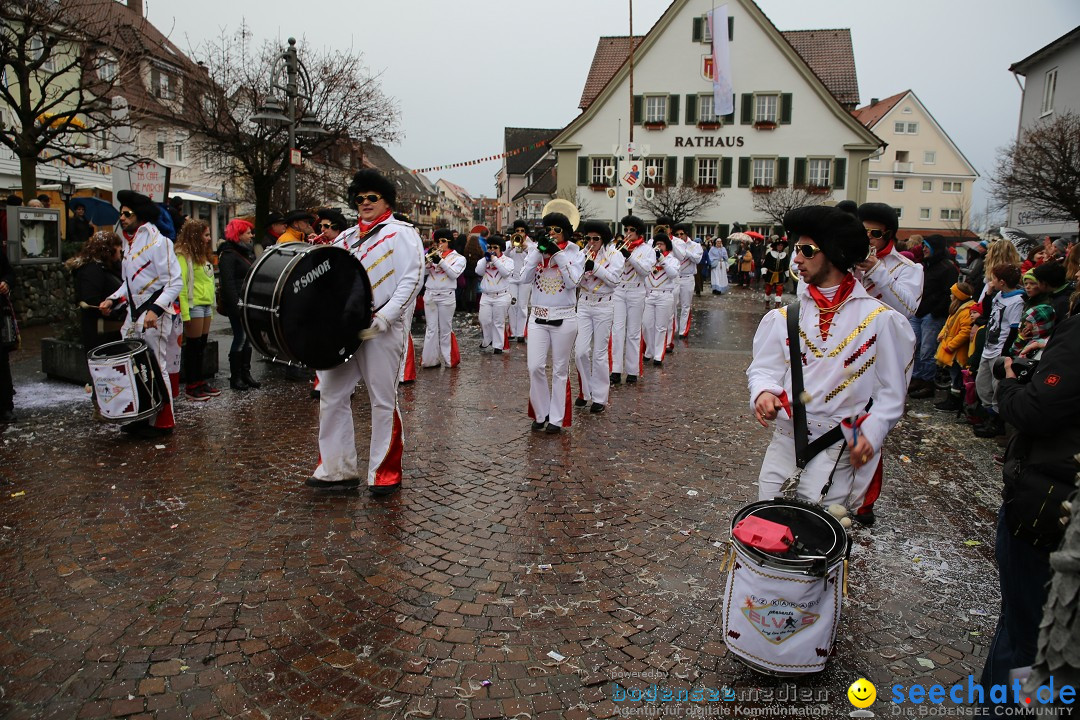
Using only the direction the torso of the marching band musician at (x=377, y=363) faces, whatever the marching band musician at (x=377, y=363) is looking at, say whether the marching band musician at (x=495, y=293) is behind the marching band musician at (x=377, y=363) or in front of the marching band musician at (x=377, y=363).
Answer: behind

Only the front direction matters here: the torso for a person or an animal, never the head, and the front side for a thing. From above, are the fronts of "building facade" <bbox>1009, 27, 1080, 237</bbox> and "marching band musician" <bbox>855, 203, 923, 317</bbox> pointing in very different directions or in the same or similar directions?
same or similar directions

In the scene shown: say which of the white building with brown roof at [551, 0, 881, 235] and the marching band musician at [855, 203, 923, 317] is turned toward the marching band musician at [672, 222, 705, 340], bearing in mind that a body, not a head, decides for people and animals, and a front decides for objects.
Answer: the white building with brown roof

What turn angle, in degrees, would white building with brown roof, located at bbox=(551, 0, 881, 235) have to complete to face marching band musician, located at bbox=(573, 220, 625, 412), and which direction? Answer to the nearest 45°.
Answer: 0° — it already faces them

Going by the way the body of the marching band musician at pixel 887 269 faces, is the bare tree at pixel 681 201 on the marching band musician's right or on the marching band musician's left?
on the marching band musician's right

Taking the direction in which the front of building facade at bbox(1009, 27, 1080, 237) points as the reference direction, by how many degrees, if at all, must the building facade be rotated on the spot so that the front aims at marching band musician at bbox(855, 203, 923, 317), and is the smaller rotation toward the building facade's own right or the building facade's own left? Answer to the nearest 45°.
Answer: approximately 45° to the building facade's own left

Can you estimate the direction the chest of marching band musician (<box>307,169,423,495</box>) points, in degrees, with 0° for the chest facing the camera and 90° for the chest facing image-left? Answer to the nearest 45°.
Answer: approximately 45°

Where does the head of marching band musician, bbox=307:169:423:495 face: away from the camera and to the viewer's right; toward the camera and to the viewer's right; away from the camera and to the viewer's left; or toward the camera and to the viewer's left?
toward the camera and to the viewer's left

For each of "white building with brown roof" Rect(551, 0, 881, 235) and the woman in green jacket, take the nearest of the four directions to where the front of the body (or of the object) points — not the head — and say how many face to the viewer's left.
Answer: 0

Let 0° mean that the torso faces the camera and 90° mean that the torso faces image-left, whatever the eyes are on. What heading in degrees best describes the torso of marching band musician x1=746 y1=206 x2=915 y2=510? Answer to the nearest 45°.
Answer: approximately 45°

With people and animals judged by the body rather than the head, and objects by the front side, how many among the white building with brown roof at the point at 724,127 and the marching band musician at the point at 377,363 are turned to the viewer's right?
0

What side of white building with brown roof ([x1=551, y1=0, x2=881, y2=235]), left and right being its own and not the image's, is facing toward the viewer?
front

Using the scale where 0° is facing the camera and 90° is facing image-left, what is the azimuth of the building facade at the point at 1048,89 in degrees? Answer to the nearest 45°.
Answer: approximately 45°
